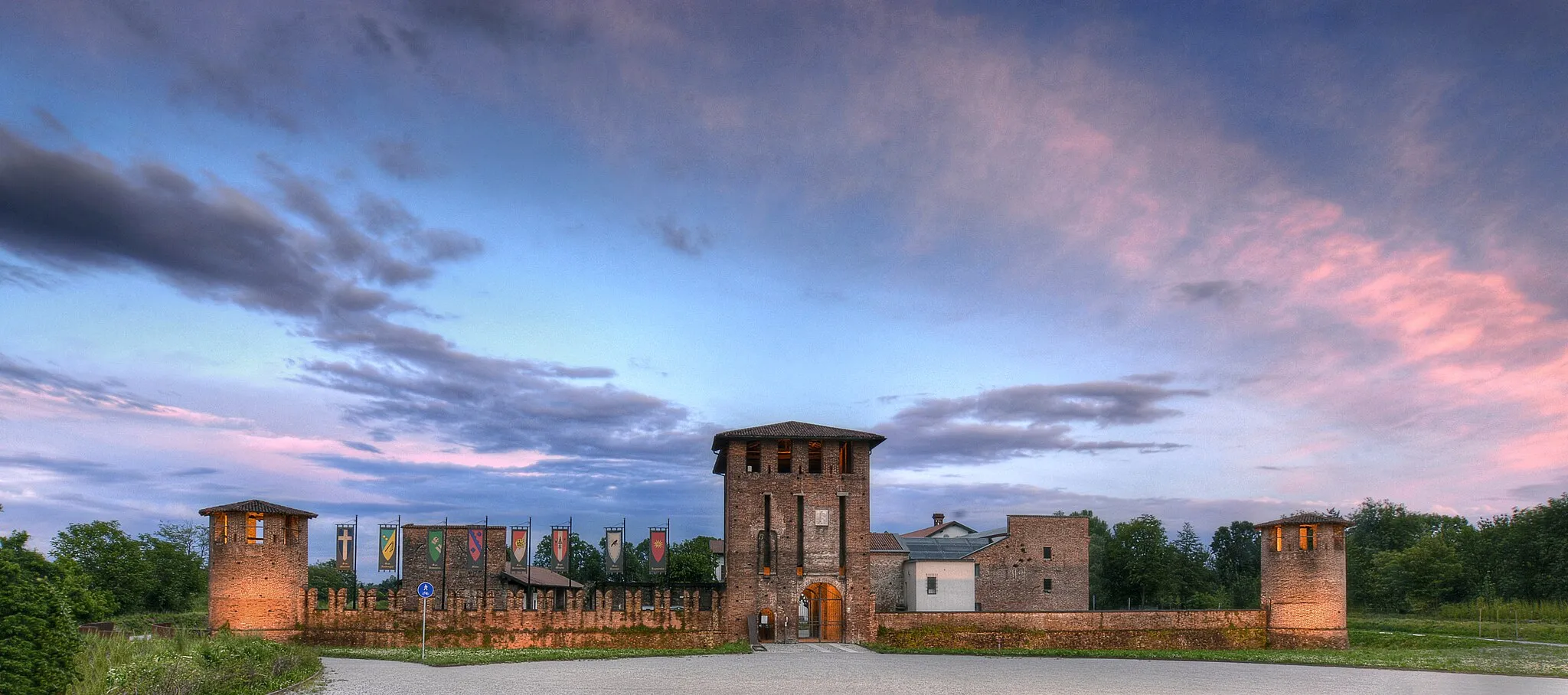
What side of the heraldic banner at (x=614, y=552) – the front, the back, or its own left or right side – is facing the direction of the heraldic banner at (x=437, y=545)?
right

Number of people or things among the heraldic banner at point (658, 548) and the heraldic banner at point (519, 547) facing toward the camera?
2

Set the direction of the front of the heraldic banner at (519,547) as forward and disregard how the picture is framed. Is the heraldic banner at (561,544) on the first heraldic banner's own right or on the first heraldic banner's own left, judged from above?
on the first heraldic banner's own left

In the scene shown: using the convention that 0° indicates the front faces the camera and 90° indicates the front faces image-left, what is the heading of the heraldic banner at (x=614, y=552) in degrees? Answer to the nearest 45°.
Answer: approximately 0°

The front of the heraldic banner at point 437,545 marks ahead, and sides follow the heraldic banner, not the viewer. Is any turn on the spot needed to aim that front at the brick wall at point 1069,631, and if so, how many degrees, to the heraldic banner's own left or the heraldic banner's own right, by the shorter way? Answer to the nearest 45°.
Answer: approximately 90° to the heraldic banner's own left

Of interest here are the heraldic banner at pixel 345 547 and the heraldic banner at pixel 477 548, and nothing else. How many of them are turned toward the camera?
2

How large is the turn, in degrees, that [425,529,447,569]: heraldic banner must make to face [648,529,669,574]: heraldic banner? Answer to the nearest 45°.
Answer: approximately 90° to its left

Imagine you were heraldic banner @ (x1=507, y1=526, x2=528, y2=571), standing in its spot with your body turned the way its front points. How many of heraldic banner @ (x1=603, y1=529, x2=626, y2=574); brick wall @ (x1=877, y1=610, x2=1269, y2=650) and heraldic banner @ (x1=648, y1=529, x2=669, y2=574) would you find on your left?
3
